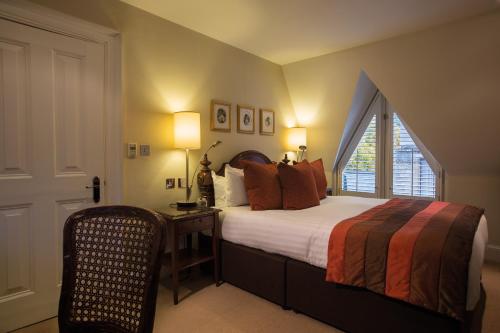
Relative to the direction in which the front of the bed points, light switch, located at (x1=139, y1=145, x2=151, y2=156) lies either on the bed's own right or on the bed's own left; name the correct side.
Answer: on the bed's own right

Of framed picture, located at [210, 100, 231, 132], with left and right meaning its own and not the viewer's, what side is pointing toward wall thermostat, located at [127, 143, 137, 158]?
right

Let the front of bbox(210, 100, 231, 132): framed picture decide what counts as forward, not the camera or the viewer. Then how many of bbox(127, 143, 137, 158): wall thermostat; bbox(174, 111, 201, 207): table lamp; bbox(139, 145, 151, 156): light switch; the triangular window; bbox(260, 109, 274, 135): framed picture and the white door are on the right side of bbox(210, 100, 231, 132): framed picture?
4

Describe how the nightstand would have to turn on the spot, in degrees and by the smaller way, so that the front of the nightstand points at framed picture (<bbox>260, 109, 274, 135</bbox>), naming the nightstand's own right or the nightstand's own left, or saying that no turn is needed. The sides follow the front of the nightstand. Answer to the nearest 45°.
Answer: approximately 90° to the nightstand's own left

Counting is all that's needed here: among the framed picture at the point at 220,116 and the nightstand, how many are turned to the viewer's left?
0

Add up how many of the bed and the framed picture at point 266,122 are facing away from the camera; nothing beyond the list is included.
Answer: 0

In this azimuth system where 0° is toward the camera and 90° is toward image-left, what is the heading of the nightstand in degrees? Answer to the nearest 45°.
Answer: approximately 315°

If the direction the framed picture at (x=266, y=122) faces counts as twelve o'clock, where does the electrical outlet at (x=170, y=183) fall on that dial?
The electrical outlet is roughly at 3 o'clock from the framed picture.

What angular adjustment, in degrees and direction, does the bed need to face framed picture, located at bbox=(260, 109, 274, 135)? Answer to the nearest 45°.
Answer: approximately 180°

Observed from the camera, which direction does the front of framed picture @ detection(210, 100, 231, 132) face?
facing the viewer and to the right of the viewer

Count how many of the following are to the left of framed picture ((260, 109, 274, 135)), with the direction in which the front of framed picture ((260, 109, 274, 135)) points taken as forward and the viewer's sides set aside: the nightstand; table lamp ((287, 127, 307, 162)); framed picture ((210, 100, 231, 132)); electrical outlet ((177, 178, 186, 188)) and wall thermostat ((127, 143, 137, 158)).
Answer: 1
